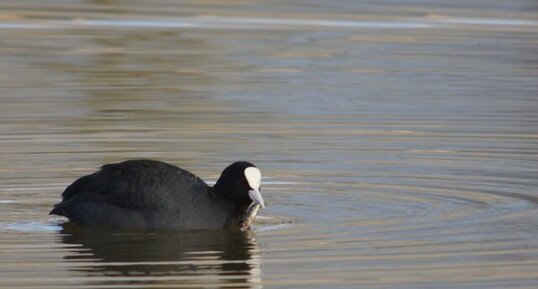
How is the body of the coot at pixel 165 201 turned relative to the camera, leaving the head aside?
to the viewer's right
